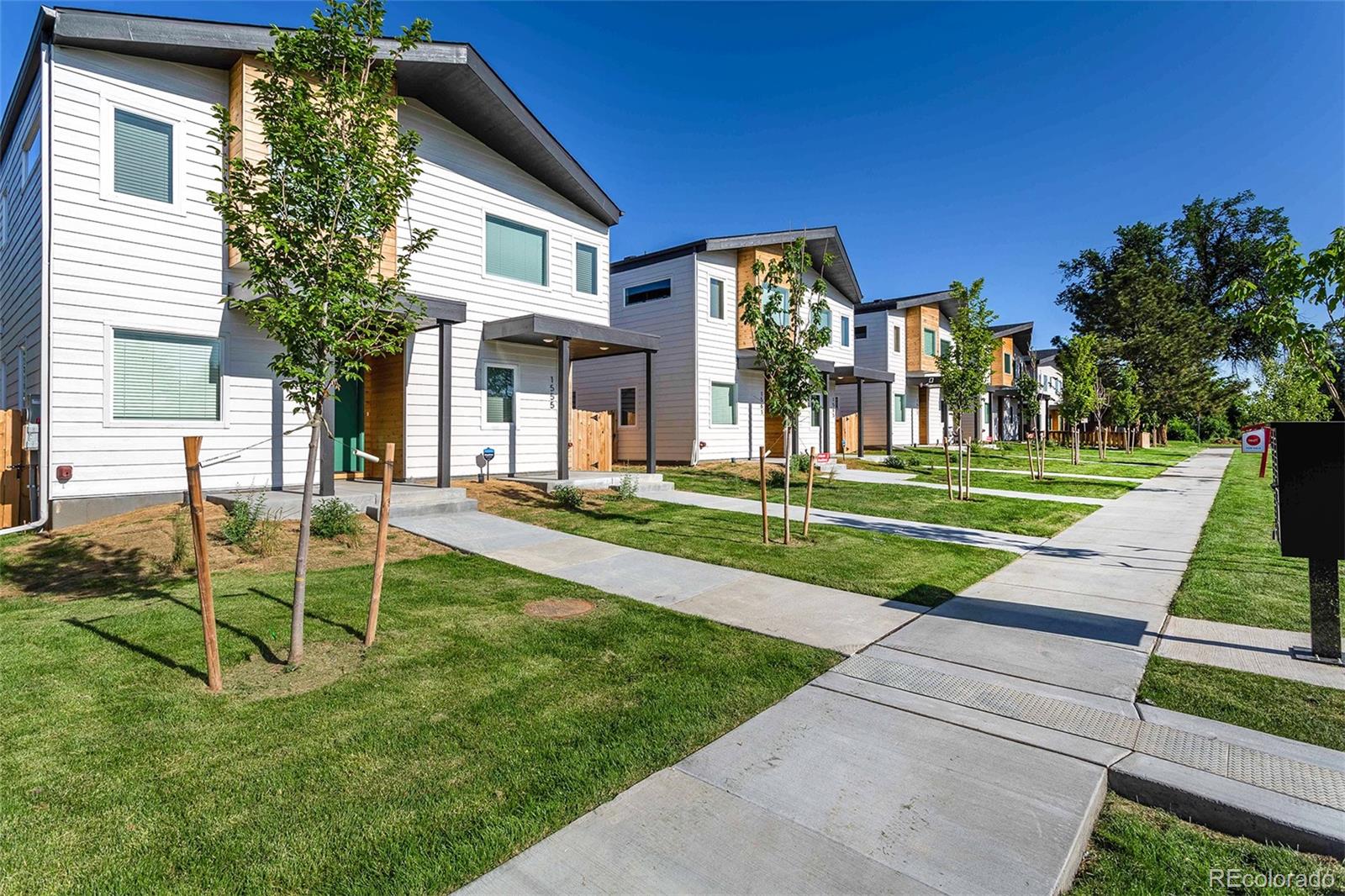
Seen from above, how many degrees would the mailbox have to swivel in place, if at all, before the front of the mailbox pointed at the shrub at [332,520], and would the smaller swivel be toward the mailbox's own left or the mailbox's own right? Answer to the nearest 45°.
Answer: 0° — it already faces it

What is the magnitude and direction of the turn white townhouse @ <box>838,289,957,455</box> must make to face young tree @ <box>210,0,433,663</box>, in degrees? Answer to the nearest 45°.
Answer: approximately 45° to its right

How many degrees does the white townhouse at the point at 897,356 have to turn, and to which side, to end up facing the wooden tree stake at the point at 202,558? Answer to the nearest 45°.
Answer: approximately 45° to its right

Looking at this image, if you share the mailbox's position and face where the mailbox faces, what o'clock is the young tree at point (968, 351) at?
The young tree is roughly at 2 o'clock from the mailbox.

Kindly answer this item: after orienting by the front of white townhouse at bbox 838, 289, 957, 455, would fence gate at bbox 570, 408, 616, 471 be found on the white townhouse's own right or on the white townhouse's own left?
on the white townhouse's own right

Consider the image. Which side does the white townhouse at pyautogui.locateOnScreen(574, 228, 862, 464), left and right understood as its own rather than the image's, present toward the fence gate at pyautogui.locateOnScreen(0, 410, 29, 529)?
right

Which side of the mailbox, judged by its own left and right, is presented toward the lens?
left

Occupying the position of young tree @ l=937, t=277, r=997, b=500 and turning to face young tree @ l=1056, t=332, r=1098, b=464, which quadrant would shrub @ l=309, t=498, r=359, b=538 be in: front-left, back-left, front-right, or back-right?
back-left

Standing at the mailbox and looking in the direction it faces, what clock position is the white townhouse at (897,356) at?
The white townhouse is roughly at 2 o'clock from the mailbox.

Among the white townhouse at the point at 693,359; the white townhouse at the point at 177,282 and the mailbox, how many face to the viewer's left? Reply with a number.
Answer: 1
